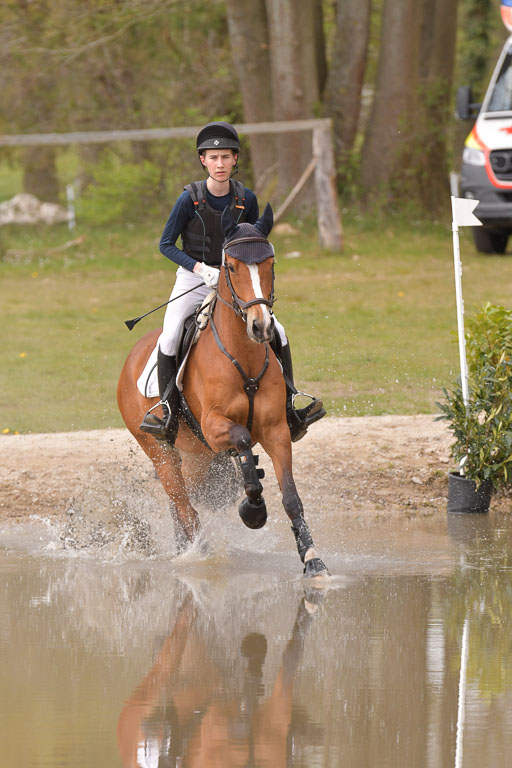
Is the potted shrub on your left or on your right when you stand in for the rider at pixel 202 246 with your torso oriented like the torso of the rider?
on your left

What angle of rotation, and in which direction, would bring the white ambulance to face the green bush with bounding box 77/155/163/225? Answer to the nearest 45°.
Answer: approximately 45° to its right

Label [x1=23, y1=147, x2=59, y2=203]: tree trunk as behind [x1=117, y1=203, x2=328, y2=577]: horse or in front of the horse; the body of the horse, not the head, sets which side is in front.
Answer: behind

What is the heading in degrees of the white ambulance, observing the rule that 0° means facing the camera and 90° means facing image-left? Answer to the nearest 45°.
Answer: approximately 45°

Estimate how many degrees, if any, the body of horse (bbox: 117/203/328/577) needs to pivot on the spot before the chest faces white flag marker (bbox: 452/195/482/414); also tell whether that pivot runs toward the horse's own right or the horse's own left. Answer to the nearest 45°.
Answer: approximately 90° to the horse's own left

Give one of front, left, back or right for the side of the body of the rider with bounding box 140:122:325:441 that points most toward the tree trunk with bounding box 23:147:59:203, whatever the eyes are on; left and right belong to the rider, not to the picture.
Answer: back

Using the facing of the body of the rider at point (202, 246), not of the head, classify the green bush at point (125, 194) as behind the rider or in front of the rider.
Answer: behind

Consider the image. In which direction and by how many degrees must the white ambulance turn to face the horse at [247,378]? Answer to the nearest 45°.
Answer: approximately 45° to its left

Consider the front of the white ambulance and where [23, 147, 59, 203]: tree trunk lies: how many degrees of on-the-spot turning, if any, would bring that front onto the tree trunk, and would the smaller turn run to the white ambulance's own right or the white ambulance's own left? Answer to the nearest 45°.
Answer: approximately 90° to the white ambulance's own right
